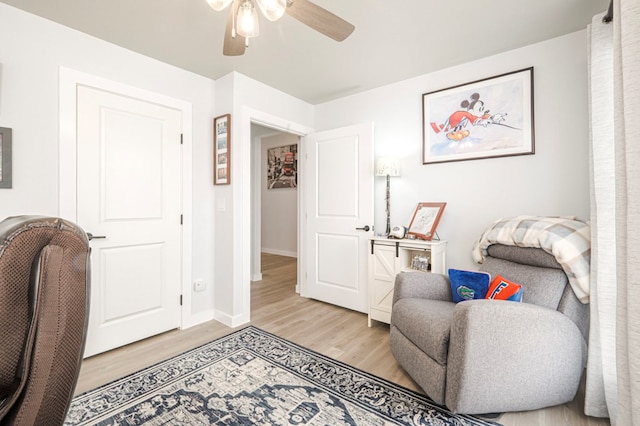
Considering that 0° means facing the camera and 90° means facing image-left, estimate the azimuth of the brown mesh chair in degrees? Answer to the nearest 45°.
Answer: approximately 135°

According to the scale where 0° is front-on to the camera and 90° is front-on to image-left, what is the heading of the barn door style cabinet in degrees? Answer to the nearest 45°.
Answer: approximately 45°

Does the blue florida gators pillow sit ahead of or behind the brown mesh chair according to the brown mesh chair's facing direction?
behind

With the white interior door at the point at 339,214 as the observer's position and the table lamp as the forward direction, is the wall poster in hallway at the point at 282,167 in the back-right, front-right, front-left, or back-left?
back-left

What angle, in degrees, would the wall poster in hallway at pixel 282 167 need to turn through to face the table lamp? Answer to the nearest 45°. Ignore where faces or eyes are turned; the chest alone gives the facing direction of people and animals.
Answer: approximately 45° to its left

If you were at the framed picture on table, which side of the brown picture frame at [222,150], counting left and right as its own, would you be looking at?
left

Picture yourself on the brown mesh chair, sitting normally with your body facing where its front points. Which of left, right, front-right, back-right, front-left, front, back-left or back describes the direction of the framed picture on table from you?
back-right

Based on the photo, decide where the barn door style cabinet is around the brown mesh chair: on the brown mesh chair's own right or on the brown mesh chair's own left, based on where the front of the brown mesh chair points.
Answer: on the brown mesh chair's own right
